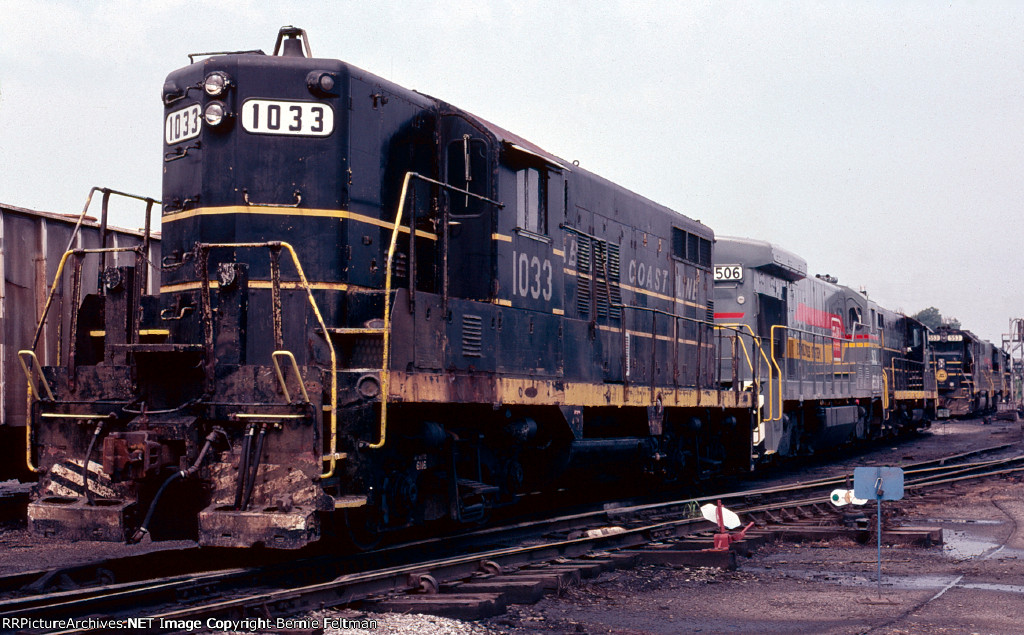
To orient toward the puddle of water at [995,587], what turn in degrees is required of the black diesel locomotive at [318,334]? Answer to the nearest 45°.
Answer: approximately 45° to its left

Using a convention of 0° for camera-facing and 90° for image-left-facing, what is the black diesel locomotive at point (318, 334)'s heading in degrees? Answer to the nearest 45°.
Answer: approximately 45°

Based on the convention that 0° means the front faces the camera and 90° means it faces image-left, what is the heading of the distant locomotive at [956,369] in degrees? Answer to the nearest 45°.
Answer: approximately 45°

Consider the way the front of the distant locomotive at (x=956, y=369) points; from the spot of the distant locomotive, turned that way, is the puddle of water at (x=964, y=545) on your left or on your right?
on your left

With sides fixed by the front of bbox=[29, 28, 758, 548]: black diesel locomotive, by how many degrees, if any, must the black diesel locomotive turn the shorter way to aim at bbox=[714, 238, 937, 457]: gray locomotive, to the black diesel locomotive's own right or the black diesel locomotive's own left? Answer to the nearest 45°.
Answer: approximately 180°

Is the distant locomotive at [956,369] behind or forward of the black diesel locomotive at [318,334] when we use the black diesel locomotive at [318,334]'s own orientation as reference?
behind
